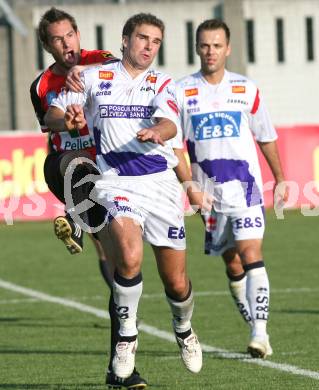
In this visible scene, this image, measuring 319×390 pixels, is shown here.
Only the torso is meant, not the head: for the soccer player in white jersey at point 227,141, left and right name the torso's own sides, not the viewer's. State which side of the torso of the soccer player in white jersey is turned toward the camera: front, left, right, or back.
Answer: front

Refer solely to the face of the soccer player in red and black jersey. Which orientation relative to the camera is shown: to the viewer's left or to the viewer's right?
to the viewer's right

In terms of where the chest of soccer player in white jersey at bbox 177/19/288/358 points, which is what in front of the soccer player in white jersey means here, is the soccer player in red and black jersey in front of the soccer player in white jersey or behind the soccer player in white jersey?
in front

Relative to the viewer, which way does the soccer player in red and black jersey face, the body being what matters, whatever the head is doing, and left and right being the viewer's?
facing the viewer and to the right of the viewer

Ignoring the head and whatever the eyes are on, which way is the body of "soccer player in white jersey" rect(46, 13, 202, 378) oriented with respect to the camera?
toward the camera

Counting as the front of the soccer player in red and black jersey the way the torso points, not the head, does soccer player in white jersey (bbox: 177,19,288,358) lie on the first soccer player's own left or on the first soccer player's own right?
on the first soccer player's own left

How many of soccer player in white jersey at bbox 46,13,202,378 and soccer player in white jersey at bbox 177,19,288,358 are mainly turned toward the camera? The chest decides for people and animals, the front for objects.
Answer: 2

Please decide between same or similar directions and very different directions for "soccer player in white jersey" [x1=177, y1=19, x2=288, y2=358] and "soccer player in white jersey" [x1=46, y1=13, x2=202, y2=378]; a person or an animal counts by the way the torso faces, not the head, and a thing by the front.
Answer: same or similar directions

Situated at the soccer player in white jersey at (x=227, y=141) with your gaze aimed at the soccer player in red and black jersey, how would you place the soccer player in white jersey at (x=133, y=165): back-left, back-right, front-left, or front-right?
front-left
